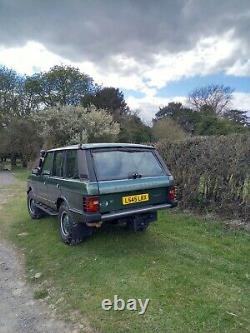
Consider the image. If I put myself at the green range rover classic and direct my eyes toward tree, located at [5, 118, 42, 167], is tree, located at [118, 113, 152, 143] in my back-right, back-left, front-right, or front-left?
front-right

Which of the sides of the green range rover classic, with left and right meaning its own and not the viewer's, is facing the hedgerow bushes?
right

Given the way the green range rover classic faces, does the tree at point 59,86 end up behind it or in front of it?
in front

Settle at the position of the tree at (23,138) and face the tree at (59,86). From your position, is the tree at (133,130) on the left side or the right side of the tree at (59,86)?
right

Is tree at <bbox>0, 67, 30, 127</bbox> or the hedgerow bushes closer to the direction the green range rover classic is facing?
the tree

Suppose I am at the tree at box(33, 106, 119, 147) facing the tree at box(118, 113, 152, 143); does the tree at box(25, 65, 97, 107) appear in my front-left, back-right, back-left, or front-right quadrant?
front-left

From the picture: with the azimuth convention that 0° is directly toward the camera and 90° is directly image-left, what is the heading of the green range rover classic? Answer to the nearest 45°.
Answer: approximately 135°

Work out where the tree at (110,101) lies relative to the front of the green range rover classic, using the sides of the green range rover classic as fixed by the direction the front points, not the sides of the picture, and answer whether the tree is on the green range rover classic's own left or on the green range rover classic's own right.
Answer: on the green range rover classic's own right

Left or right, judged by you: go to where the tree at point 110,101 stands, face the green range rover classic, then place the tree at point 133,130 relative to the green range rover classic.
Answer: left

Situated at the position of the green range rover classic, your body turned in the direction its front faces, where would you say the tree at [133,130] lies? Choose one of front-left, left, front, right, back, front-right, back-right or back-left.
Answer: front-right

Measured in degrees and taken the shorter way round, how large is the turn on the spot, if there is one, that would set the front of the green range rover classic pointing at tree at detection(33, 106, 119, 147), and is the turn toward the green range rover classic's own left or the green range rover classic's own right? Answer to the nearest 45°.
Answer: approximately 45° to the green range rover classic's own right

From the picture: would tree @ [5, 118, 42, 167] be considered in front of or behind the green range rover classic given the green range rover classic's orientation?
in front
